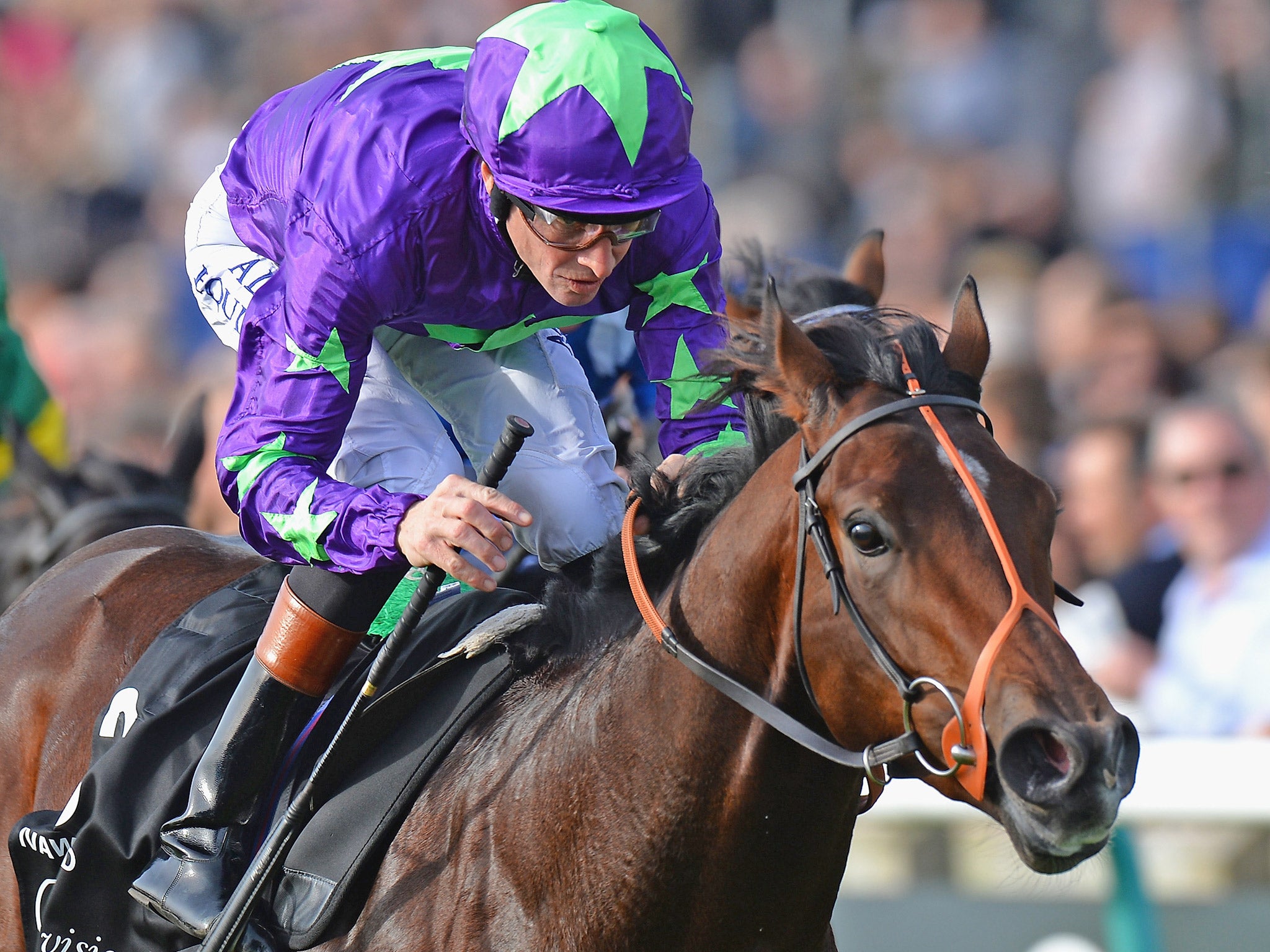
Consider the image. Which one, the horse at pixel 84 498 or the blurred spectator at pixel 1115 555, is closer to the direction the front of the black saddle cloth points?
the blurred spectator

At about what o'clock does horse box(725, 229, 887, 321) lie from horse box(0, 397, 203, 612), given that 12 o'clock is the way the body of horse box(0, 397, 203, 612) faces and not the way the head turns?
horse box(725, 229, 887, 321) is roughly at 12 o'clock from horse box(0, 397, 203, 612).

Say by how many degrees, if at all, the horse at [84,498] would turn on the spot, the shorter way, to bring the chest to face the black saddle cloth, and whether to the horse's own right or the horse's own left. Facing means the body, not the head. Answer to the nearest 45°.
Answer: approximately 45° to the horse's own right

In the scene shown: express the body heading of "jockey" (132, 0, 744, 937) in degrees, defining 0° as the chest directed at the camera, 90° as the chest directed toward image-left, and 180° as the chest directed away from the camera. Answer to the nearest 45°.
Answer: approximately 315°

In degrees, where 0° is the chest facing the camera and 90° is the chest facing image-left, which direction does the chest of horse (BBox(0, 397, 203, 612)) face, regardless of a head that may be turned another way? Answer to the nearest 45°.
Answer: approximately 315°

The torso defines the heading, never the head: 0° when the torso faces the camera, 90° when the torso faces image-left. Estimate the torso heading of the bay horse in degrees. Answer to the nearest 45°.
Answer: approximately 315°
